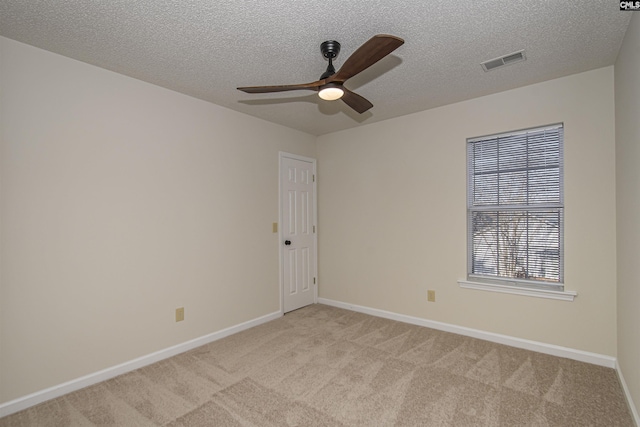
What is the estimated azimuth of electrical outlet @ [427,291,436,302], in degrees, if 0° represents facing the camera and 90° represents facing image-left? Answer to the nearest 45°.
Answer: approximately 0°

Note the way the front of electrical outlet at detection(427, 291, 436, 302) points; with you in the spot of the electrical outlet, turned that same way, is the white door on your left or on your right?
on your right
